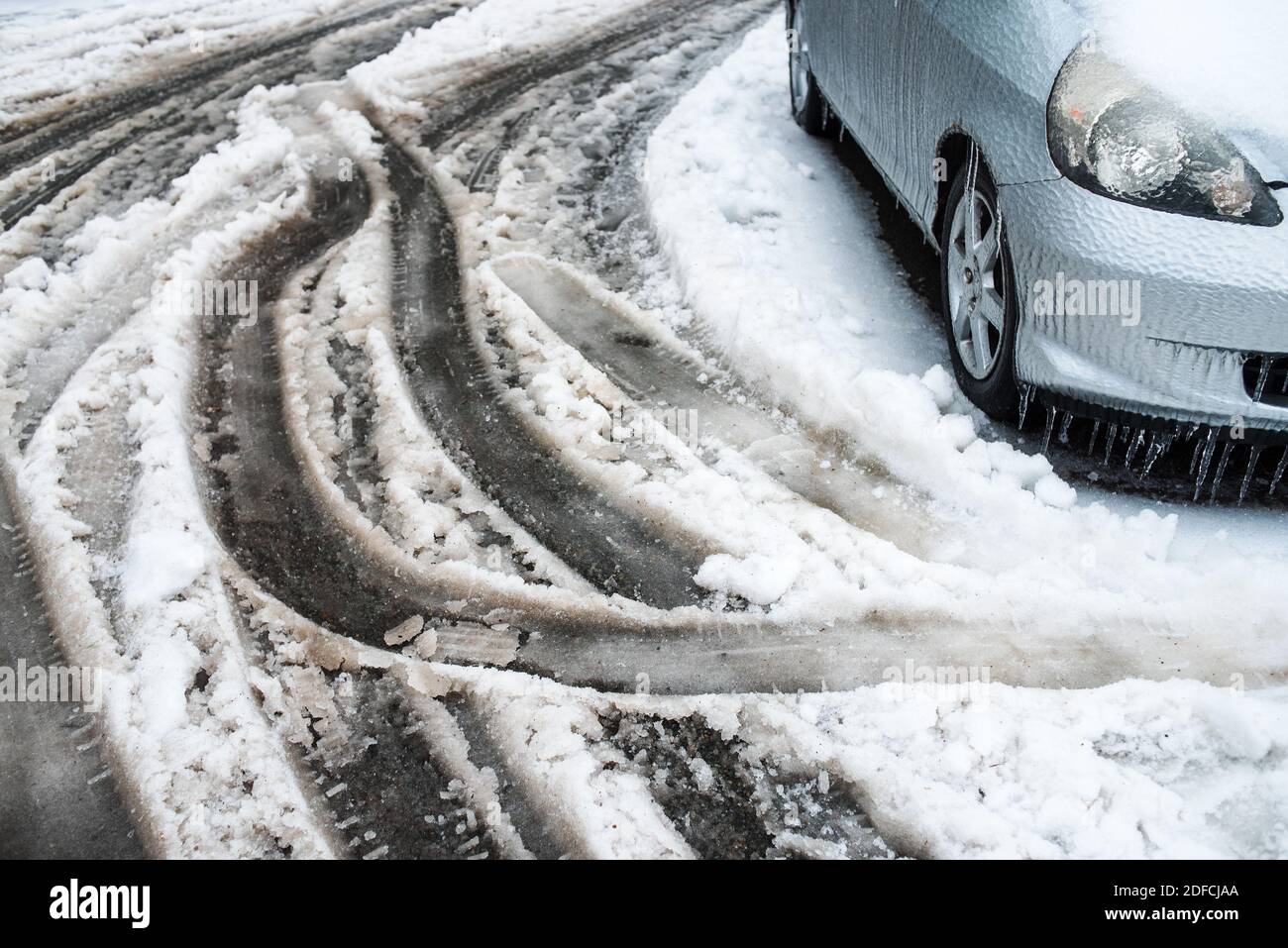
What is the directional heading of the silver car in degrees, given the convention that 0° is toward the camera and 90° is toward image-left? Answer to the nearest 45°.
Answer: approximately 315°
